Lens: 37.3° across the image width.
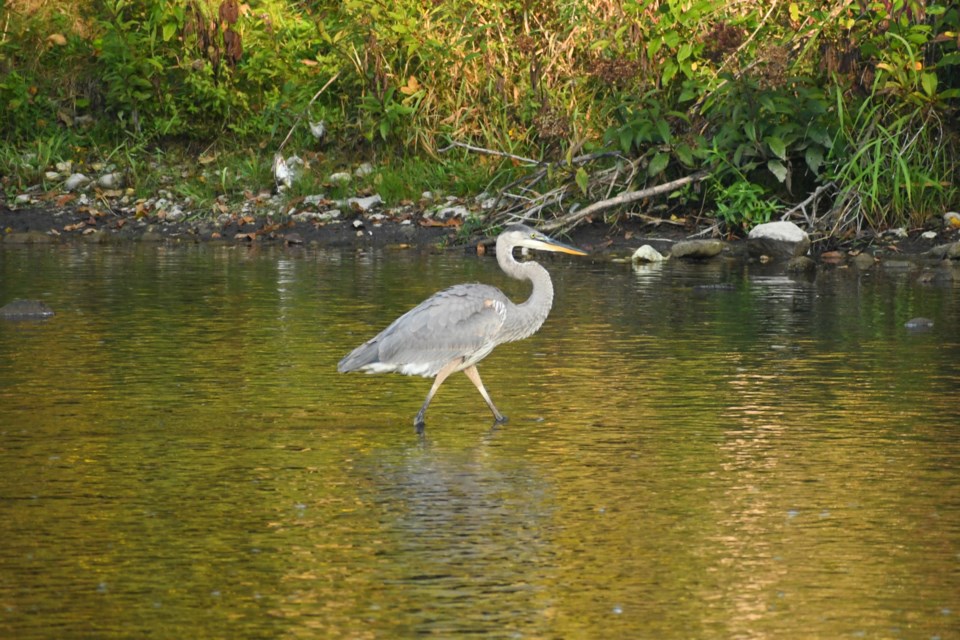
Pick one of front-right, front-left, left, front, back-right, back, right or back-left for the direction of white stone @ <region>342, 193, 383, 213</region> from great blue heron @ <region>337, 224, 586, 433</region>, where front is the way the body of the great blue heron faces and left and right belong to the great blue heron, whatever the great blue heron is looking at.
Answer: left

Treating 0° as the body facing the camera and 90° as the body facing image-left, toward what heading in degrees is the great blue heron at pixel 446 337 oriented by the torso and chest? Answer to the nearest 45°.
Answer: approximately 270°

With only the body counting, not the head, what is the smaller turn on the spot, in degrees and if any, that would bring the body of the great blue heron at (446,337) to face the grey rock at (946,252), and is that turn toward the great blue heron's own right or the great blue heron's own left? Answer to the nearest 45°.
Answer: approximately 45° to the great blue heron's own left

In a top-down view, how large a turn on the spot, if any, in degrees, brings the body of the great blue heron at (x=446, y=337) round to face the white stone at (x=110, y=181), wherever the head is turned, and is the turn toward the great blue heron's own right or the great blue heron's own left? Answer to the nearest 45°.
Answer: approximately 90° to the great blue heron's own left

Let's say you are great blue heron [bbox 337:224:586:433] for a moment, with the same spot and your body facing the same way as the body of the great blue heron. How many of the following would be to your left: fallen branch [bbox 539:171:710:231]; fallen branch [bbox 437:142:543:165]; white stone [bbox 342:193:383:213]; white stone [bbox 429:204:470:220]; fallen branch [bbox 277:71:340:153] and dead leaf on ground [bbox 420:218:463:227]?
6

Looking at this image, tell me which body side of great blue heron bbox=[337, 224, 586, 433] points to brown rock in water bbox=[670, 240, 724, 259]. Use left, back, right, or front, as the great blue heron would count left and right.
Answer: left

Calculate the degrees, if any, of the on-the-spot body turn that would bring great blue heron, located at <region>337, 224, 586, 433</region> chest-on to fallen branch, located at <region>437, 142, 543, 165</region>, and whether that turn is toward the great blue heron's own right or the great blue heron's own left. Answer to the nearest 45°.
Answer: approximately 90° to the great blue heron's own left

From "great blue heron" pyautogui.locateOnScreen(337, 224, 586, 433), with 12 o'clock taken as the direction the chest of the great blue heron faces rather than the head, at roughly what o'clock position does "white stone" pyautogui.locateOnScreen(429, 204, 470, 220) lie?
The white stone is roughly at 9 o'clock from the great blue heron.

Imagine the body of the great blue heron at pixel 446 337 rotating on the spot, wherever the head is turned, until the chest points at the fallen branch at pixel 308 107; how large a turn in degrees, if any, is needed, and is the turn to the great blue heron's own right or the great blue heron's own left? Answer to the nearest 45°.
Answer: approximately 90° to the great blue heron's own left

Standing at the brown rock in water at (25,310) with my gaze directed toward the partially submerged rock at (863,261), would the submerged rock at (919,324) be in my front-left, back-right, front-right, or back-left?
front-right

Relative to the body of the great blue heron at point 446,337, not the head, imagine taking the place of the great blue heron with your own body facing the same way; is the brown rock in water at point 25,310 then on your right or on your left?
on your left

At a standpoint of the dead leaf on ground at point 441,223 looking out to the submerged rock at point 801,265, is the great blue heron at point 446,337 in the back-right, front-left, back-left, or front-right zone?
front-right

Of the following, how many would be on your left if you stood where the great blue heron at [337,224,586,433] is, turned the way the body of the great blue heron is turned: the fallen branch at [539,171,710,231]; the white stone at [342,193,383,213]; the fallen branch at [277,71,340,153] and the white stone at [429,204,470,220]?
4

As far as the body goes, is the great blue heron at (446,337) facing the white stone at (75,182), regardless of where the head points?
no

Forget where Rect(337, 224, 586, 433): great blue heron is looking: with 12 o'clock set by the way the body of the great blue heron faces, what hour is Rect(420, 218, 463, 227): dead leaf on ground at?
The dead leaf on ground is roughly at 9 o'clock from the great blue heron.
